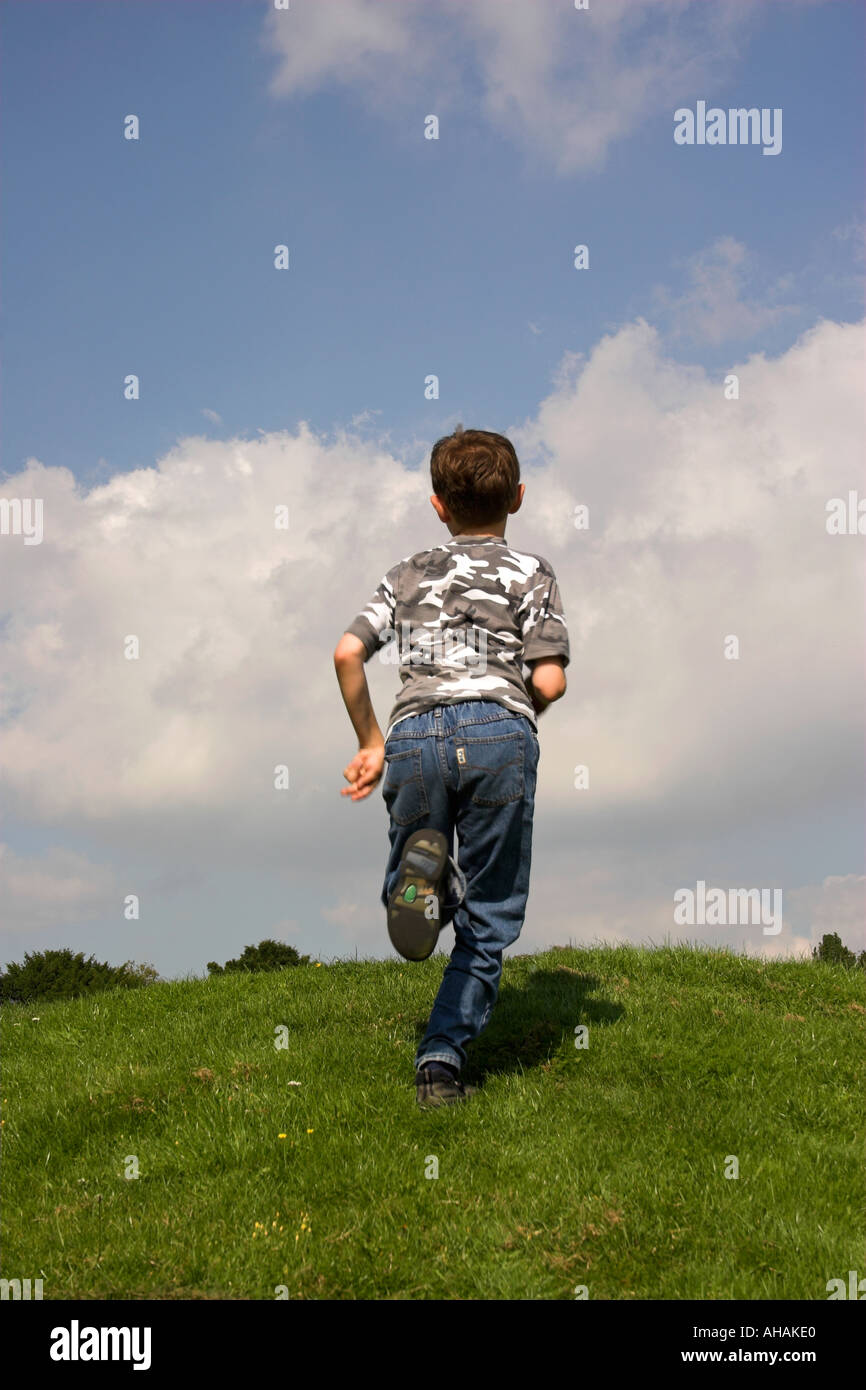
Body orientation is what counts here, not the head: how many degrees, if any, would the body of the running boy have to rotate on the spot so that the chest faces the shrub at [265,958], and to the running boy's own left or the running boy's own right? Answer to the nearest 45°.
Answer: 0° — they already face it

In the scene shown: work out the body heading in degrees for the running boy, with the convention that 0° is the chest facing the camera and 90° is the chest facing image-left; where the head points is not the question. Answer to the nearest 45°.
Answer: approximately 180°
